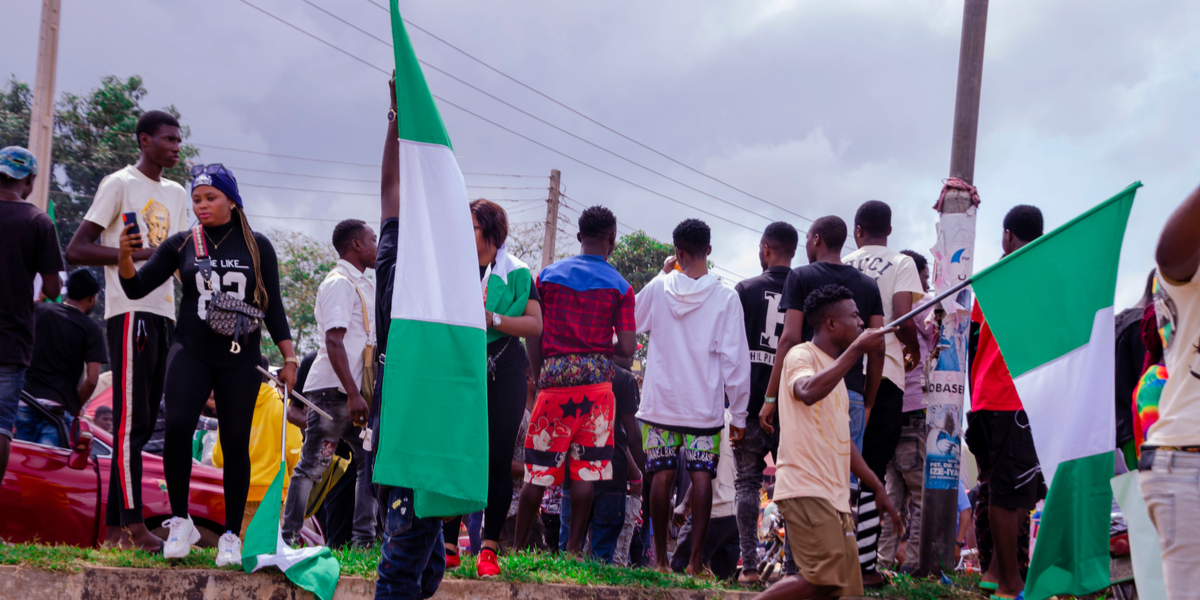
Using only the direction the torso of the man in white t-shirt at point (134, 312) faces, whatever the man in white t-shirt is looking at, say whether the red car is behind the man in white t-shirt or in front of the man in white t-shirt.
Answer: behind

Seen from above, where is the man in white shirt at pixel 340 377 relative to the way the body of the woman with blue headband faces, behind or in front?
behind

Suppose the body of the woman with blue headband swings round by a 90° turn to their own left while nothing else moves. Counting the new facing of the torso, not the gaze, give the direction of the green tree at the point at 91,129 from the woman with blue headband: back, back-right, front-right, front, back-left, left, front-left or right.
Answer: left

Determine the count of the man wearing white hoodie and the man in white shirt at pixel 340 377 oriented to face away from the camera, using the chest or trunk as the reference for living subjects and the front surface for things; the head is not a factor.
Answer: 1

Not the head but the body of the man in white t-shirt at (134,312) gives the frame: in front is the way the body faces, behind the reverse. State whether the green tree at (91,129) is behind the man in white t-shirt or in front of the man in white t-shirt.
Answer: behind

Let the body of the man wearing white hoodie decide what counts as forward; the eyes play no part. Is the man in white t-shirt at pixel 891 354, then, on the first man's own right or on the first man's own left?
on the first man's own right

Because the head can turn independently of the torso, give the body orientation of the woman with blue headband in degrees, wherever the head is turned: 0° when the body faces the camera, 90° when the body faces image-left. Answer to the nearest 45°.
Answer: approximately 0°

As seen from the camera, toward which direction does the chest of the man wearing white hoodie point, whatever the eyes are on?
away from the camera

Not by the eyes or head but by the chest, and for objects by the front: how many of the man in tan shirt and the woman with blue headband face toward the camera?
1

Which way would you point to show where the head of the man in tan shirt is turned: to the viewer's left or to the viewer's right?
to the viewer's right
